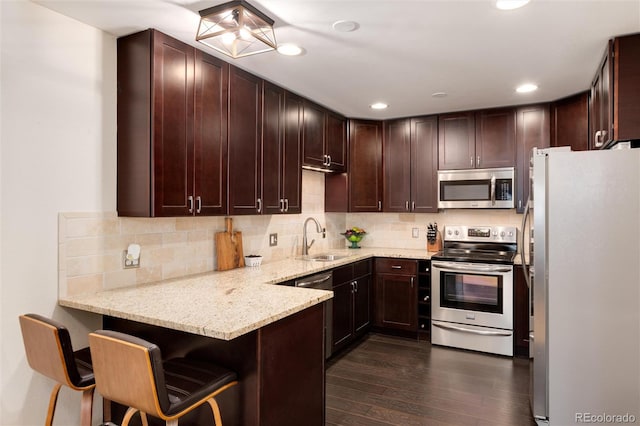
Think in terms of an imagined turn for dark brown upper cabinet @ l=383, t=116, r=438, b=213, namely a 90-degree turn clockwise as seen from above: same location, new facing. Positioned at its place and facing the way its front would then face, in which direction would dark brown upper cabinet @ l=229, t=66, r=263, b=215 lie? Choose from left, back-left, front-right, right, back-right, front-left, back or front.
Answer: front-left

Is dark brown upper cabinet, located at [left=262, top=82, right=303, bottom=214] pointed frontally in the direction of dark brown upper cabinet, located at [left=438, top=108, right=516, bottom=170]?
no

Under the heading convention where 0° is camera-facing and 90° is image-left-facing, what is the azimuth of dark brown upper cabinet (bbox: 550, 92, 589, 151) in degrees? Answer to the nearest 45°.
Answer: approximately 45°

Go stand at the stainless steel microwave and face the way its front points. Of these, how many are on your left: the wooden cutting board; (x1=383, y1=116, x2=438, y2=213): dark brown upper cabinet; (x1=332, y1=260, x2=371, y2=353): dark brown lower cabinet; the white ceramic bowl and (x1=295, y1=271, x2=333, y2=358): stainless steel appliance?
0

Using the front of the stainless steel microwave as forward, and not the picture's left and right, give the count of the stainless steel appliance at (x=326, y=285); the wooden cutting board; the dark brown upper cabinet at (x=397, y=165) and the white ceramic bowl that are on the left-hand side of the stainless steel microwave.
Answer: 0

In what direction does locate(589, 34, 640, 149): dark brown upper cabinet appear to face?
to the viewer's left

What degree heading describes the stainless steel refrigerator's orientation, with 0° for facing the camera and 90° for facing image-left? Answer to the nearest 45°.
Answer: approximately 90°

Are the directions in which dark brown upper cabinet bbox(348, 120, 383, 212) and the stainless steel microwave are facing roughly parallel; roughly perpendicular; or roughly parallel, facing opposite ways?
roughly parallel

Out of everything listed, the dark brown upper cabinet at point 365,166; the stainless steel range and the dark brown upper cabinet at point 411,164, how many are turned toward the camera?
3

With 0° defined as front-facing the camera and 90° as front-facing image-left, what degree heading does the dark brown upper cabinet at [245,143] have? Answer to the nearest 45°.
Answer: approximately 315°

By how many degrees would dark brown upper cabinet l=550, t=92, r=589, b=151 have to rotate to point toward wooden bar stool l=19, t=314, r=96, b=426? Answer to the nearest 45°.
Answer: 0° — it already faces it

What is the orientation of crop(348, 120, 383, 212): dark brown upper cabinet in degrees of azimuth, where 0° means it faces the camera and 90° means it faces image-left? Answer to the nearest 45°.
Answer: approximately 0°

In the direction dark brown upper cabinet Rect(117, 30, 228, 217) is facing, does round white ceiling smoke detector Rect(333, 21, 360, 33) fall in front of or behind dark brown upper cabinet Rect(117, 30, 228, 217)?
in front

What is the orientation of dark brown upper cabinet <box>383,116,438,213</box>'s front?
toward the camera

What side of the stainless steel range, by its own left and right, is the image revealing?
front
